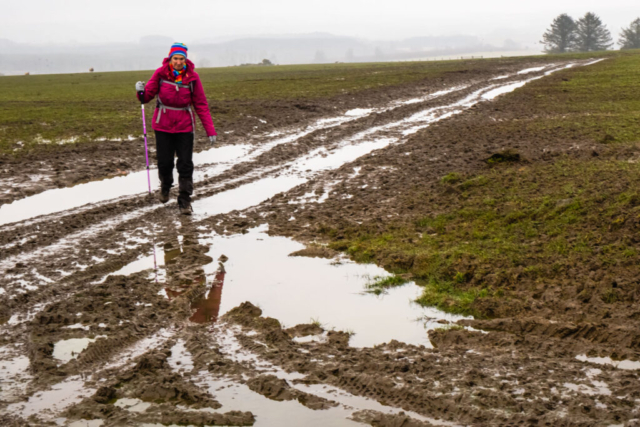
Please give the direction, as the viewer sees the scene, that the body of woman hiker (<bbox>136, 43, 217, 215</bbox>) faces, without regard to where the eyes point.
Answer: toward the camera
